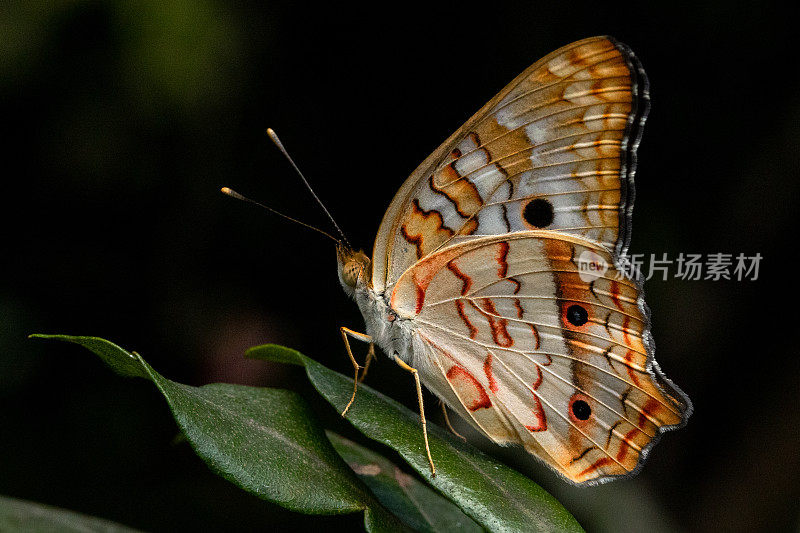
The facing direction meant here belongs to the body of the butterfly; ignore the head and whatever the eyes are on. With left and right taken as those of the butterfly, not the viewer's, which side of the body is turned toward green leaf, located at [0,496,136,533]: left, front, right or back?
front

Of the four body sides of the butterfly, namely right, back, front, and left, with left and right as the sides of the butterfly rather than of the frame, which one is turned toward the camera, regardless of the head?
left

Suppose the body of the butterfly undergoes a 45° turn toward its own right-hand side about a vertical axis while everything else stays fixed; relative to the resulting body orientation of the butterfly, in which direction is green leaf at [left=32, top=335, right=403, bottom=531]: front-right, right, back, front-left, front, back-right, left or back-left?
left
